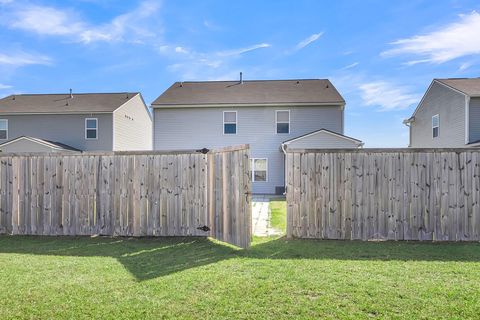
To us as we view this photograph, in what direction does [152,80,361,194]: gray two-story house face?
facing away from the viewer

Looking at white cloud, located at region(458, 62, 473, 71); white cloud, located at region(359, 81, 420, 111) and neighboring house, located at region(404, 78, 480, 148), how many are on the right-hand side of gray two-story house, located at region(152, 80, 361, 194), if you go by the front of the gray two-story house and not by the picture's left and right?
3

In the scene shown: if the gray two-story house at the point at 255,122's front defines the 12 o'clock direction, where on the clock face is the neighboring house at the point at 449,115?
The neighboring house is roughly at 3 o'clock from the gray two-story house.

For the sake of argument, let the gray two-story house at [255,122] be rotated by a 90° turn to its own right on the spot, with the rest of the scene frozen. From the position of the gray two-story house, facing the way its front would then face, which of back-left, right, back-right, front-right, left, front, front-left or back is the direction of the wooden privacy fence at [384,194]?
right

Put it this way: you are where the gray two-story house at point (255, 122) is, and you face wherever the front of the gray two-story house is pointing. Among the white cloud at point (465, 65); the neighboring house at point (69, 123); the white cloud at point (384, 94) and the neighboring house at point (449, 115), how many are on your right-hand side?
3

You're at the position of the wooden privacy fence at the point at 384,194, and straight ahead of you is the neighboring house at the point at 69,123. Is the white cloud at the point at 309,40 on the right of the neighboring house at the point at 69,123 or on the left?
right
